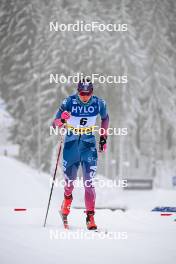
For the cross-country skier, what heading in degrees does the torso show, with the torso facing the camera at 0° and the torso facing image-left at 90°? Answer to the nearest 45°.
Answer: approximately 0°
